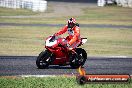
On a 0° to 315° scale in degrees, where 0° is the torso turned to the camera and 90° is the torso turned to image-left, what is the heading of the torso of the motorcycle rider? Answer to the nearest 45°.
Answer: approximately 45°

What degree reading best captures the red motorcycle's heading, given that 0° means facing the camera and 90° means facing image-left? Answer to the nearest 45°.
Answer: approximately 45°
